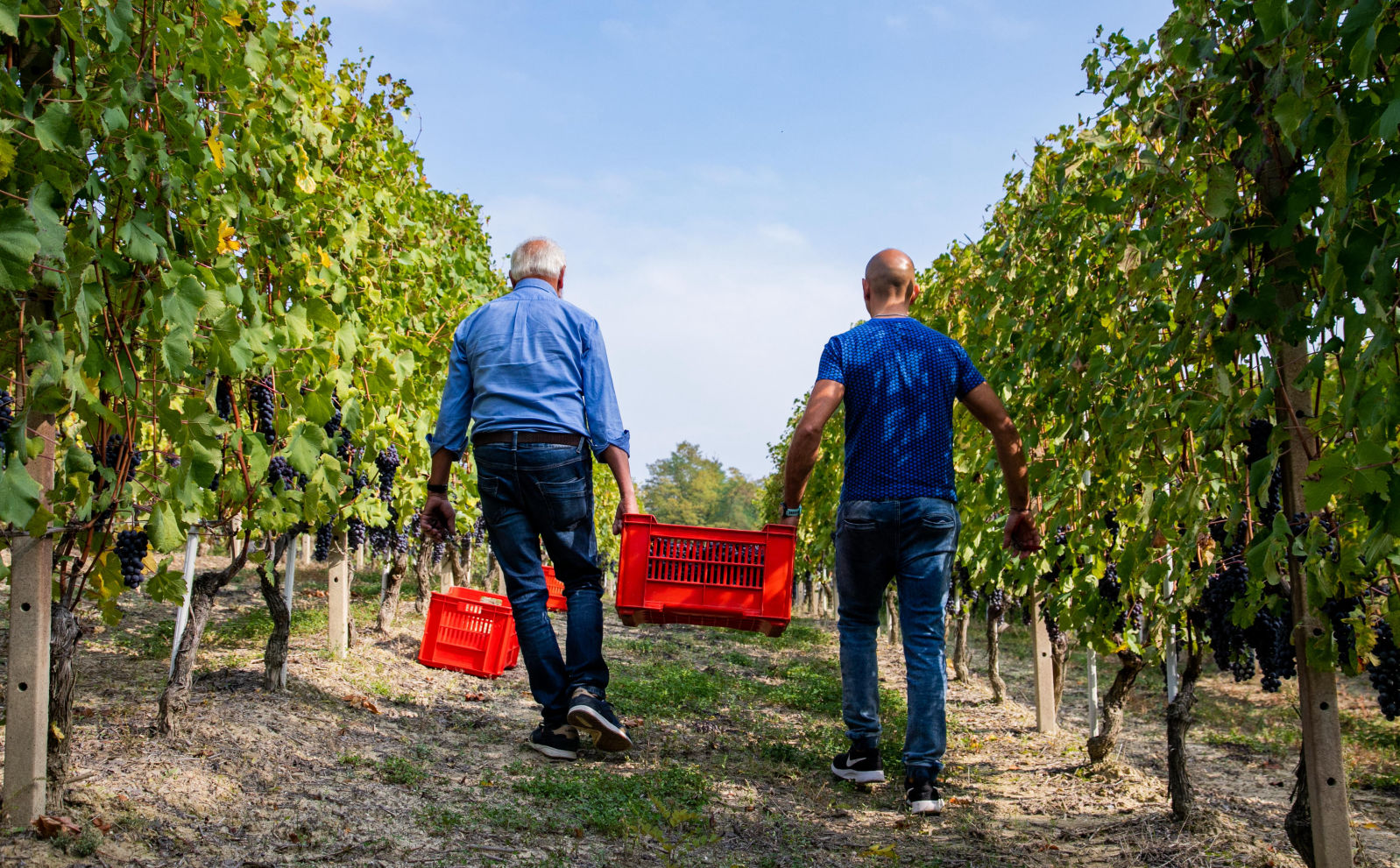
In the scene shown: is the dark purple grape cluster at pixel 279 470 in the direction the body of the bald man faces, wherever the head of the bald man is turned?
no

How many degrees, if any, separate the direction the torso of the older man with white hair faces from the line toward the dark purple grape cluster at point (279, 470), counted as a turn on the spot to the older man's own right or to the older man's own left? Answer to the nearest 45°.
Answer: approximately 45° to the older man's own left

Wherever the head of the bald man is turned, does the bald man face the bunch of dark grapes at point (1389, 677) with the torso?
no

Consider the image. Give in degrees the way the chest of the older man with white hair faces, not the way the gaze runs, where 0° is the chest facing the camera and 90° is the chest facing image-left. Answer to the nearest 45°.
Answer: approximately 180°

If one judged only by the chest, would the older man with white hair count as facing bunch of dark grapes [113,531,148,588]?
no

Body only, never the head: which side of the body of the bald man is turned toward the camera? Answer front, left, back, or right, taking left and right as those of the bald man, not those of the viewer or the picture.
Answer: back

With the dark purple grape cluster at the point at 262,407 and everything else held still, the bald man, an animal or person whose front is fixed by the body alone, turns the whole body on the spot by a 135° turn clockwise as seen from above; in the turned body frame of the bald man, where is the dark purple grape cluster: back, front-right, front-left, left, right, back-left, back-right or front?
back-right

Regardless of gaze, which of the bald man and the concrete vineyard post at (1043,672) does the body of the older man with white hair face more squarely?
the concrete vineyard post

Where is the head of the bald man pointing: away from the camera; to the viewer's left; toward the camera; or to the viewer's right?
away from the camera

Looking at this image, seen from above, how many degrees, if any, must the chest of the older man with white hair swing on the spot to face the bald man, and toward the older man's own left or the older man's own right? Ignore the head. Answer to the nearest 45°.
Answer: approximately 90° to the older man's own right

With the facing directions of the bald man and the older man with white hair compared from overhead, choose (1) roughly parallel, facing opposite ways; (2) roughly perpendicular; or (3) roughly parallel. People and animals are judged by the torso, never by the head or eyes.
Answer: roughly parallel

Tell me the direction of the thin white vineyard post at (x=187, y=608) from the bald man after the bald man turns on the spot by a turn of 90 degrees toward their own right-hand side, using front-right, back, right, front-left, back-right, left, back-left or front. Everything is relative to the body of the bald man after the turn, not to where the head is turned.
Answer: back

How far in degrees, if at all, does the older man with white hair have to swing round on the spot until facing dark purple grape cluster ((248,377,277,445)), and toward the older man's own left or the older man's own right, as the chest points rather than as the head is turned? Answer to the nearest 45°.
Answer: approximately 45° to the older man's own left

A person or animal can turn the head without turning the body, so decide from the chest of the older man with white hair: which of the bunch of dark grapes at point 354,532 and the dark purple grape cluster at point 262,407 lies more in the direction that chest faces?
the bunch of dark grapes

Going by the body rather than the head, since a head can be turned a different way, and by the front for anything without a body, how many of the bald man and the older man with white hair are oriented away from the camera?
2

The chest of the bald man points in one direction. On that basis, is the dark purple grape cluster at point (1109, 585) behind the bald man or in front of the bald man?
in front
